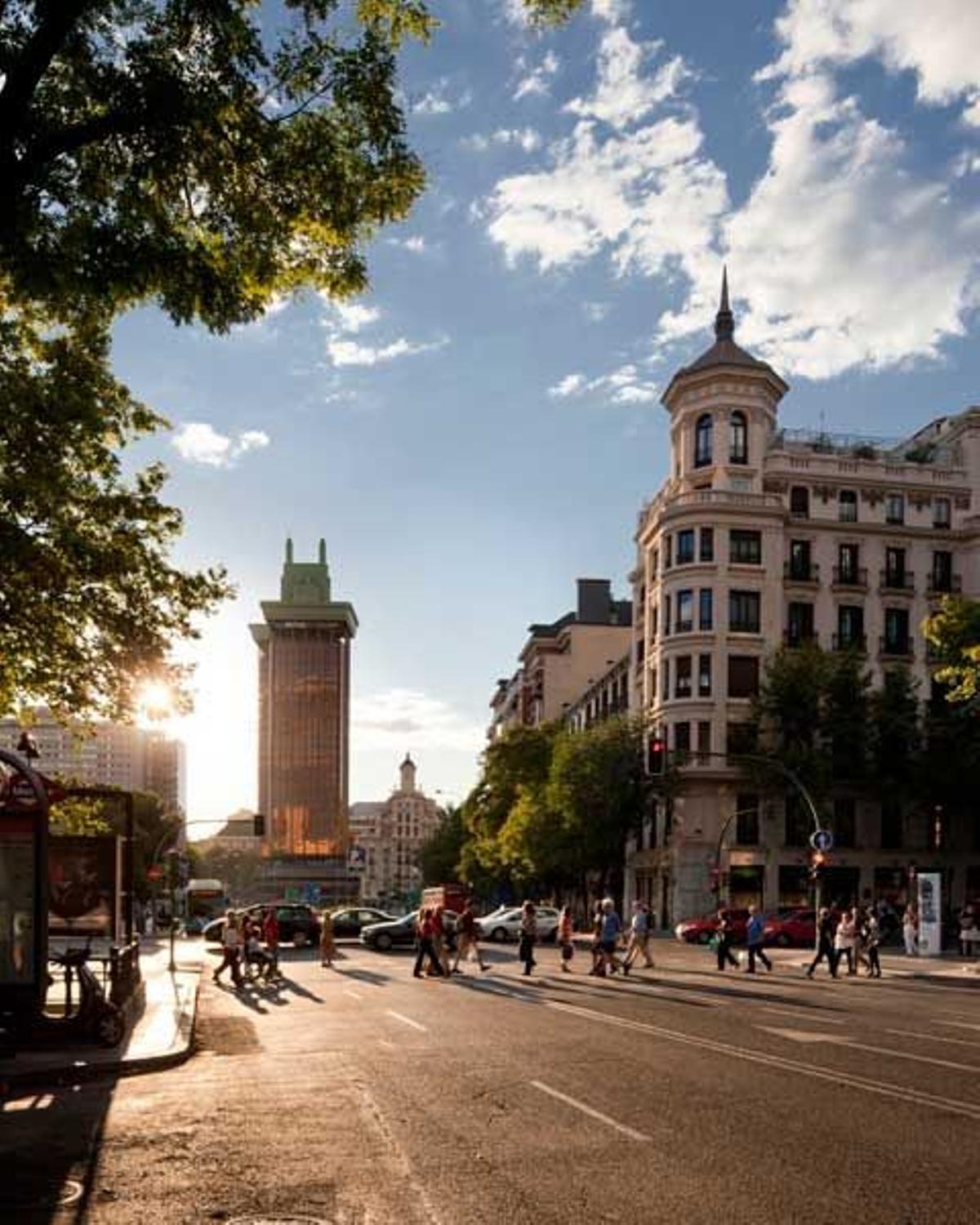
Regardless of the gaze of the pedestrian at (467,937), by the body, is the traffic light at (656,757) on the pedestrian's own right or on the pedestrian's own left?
on the pedestrian's own left

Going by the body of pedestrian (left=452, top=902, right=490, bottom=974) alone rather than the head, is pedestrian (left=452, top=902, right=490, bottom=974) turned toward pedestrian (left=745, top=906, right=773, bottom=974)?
yes

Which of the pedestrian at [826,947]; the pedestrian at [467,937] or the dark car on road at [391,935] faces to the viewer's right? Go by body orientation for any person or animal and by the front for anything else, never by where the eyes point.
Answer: the pedestrian at [467,937]

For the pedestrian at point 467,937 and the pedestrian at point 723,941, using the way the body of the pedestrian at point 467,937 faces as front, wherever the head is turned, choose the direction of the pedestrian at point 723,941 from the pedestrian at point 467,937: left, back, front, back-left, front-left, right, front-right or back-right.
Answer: front

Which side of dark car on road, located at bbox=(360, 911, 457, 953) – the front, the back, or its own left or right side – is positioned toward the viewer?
left

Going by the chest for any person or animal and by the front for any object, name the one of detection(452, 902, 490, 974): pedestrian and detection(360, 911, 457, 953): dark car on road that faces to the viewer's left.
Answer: the dark car on road

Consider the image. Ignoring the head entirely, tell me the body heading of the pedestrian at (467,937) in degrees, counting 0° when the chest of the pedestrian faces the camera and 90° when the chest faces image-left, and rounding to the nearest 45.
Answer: approximately 270°
